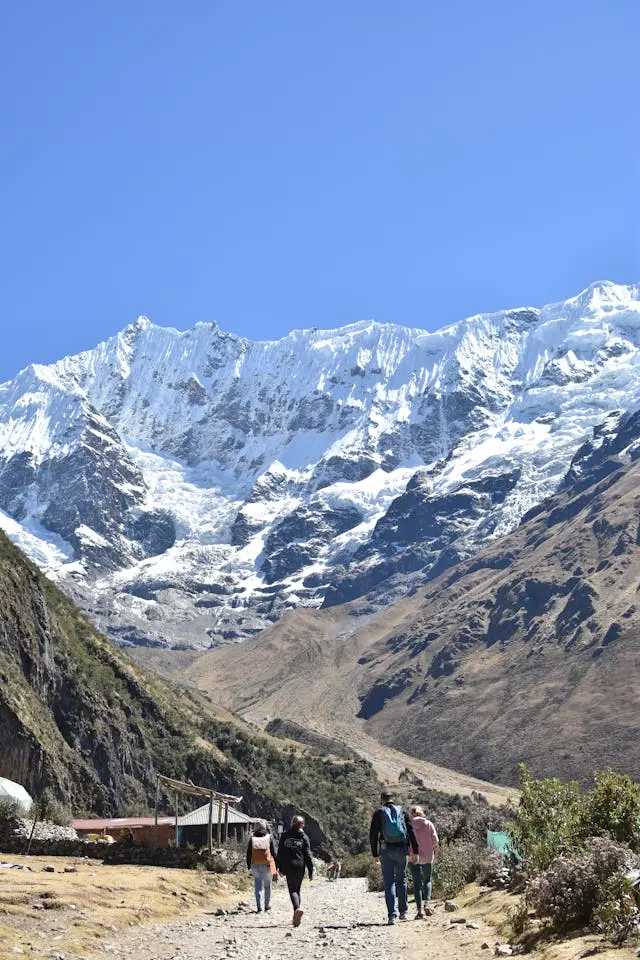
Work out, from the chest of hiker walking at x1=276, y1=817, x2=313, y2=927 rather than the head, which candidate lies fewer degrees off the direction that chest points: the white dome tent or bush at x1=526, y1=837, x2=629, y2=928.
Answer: the white dome tent

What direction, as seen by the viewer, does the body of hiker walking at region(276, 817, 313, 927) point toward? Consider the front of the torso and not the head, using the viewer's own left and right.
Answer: facing away from the viewer

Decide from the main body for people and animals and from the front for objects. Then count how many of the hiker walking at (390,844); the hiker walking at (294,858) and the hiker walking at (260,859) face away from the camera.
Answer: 3

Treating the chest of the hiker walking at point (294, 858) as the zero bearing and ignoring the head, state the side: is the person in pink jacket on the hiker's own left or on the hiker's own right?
on the hiker's own right

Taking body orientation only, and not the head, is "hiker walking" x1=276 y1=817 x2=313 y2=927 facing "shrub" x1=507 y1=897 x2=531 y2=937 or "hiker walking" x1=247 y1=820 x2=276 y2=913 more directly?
the hiker walking

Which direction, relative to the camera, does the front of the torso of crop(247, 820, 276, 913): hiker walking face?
away from the camera

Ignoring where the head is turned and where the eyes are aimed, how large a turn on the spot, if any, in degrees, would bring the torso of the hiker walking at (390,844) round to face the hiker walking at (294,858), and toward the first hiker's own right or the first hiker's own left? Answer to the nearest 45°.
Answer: approximately 90° to the first hiker's own left

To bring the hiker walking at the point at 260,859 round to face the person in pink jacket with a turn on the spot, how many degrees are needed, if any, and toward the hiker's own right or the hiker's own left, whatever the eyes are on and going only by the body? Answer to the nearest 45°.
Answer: approximately 90° to the hiker's own right

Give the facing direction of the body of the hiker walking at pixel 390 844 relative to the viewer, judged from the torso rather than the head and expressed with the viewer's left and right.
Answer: facing away from the viewer
